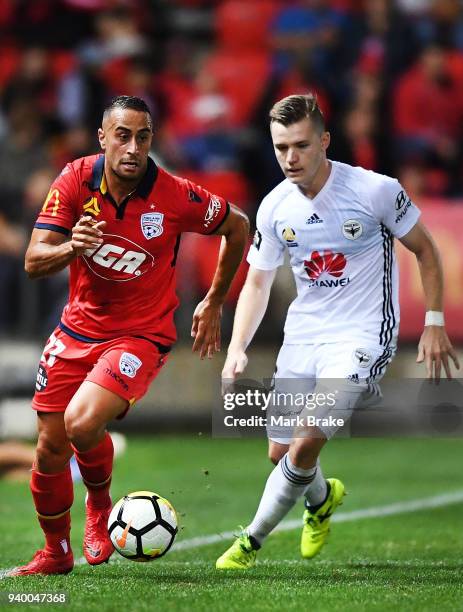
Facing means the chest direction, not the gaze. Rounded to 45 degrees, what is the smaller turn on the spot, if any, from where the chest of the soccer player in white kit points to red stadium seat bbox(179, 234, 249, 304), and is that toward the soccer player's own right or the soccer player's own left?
approximately 135° to the soccer player's own right

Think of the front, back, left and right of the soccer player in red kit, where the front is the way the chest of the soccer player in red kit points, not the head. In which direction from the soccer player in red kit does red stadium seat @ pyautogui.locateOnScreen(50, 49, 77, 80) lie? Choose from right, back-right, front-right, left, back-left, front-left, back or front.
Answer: back

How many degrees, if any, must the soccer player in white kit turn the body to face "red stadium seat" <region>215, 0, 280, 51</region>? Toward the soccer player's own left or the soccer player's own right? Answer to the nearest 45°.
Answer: approximately 135° to the soccer player's own right

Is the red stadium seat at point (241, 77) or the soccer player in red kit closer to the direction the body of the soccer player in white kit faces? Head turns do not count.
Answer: the soccer player in red kit

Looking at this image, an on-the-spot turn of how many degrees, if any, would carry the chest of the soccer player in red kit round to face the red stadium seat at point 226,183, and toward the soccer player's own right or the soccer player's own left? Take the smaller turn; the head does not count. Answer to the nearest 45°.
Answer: approximately 180°

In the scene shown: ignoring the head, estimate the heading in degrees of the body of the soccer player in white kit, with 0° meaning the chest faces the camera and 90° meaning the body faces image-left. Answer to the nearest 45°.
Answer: approximately 45°

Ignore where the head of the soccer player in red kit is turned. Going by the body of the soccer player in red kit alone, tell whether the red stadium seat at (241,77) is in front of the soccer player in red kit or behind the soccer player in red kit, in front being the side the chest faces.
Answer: behind

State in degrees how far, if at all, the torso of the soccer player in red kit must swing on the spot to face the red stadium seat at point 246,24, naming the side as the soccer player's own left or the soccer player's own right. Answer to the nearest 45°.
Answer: approximately 180°

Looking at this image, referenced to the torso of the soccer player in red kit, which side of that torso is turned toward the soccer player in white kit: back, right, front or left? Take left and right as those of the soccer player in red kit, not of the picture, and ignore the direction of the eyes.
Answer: left

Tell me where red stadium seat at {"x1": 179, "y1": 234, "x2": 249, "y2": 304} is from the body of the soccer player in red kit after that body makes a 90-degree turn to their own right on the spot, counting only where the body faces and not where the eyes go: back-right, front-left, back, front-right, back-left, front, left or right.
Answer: right
